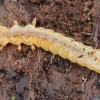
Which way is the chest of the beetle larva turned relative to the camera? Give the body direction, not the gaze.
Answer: to the viewer's left
